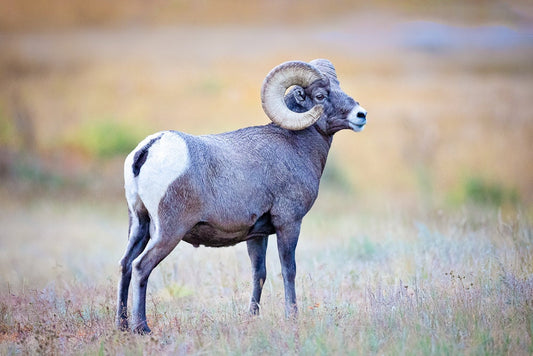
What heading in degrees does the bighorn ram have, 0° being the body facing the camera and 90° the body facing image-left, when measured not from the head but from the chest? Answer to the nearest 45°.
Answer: approximately 225°
